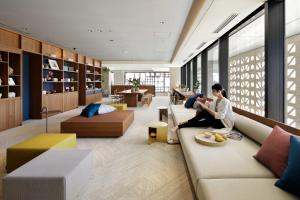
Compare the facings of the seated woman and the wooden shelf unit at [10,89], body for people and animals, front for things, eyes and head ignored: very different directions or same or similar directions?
very different directions

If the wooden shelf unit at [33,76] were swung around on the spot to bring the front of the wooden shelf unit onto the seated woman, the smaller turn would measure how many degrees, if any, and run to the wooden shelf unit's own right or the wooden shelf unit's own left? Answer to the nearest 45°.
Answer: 0° — it already faces them

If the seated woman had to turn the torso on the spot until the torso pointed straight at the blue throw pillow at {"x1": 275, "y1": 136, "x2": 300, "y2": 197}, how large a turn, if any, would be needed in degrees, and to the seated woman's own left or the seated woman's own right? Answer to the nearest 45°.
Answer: approximately 90° to the seated woman's own left

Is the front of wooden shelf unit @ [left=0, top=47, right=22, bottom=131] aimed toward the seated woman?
yes

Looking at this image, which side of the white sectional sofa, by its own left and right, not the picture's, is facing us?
left

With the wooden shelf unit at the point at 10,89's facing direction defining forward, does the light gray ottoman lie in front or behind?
in front

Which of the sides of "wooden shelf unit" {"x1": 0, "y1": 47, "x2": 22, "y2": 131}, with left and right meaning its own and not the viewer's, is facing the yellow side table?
front

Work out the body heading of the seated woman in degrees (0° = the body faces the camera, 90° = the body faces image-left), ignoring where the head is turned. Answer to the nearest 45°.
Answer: approximately 90°

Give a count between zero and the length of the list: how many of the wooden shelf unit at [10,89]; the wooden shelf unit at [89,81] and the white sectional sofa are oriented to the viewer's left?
1

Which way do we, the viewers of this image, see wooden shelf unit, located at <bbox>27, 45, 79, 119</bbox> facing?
facing the viewer and to the right of the viewer

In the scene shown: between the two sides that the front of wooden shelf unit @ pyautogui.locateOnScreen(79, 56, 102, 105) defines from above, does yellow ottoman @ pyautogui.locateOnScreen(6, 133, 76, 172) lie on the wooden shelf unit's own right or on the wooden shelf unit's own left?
on the wooden shelf unit's own right

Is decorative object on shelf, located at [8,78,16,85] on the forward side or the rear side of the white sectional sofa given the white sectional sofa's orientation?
on the forward side

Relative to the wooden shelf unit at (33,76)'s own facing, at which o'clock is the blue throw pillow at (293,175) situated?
The blue throw pillow is roughly at 1 o'clock from the wooden shelf unit.

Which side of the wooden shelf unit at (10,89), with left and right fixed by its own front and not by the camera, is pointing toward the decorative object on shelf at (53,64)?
left
